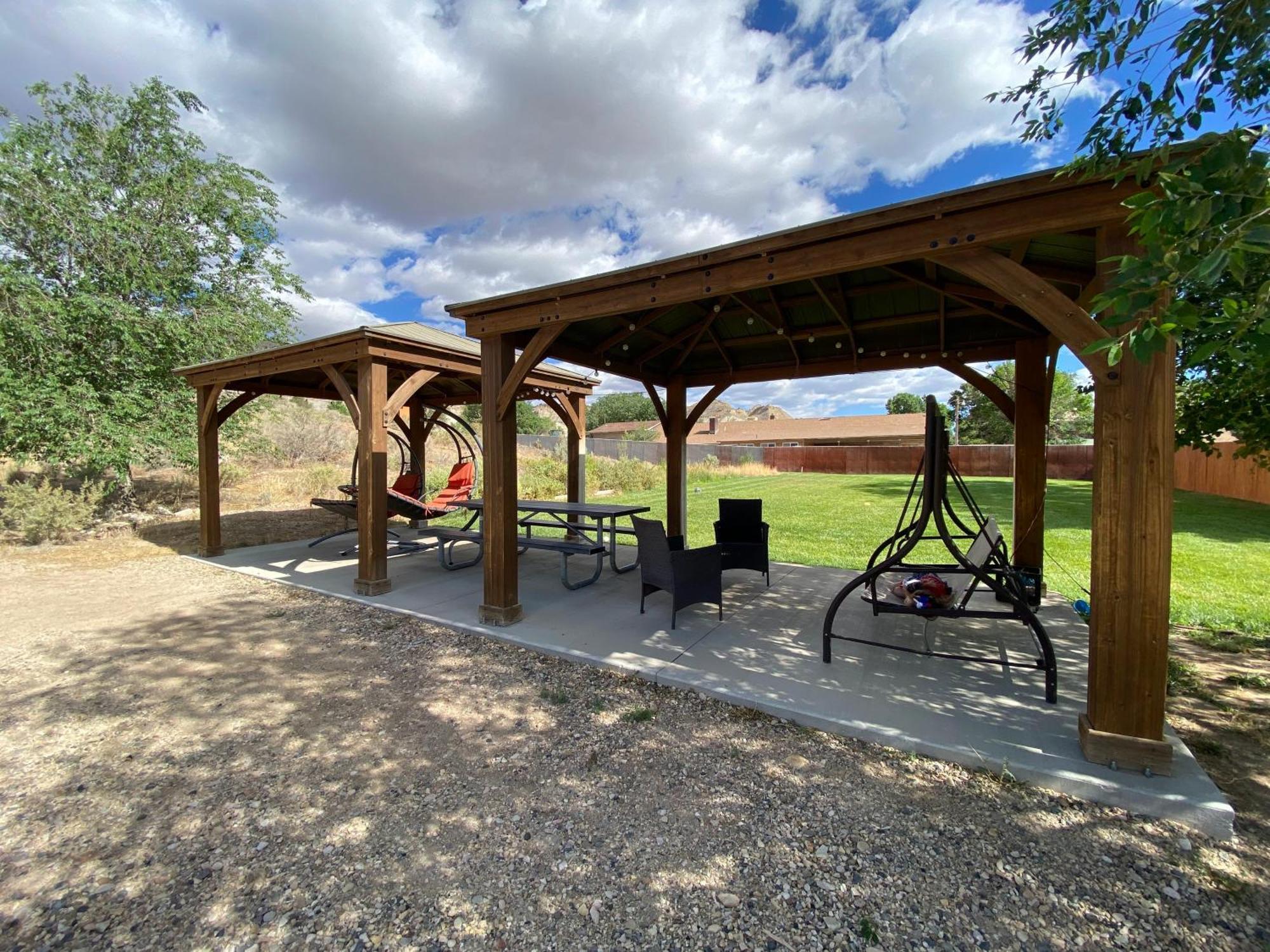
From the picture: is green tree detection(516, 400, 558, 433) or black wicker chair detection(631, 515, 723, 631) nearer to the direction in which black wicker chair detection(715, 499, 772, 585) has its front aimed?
the black wicker chair

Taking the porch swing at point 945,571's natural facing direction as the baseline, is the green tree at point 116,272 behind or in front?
in front

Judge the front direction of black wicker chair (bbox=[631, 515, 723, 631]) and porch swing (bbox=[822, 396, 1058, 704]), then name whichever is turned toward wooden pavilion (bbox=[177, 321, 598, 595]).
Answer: the porch swing

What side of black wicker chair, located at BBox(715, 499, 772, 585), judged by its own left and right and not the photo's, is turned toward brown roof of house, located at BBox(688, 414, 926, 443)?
back

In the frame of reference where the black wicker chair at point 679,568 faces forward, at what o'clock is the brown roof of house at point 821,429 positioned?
The brown roof of house is roughly at 11 o'clock from the black wicker chair.

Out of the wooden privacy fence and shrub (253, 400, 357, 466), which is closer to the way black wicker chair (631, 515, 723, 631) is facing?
the wooden privacy fence

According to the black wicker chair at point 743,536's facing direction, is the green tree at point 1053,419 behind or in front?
behind

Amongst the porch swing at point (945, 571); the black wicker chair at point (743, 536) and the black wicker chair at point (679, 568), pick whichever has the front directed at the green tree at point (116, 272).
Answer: the porch swing

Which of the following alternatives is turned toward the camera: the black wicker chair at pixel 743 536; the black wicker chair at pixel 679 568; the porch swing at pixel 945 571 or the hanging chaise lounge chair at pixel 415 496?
the black wicker chair at pixel 743 536

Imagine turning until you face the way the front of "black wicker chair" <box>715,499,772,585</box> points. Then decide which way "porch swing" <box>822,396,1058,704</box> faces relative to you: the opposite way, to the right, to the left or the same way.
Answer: to the right

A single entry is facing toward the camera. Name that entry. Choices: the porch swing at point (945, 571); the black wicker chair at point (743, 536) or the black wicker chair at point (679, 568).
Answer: the black wicker chair at point (743, 536)

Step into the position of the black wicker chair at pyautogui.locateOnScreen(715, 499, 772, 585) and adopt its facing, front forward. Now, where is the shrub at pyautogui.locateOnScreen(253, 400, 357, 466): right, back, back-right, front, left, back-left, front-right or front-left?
back-right

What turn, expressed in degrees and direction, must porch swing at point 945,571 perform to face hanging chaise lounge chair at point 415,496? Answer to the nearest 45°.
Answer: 0° — it already faces it

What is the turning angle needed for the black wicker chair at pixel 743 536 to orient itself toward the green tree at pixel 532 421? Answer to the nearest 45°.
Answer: approximately 135° to its right

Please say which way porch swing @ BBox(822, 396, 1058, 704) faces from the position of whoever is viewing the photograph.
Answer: facing to the left of the viewer

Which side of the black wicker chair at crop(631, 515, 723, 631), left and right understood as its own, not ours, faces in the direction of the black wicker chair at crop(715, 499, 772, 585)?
front
